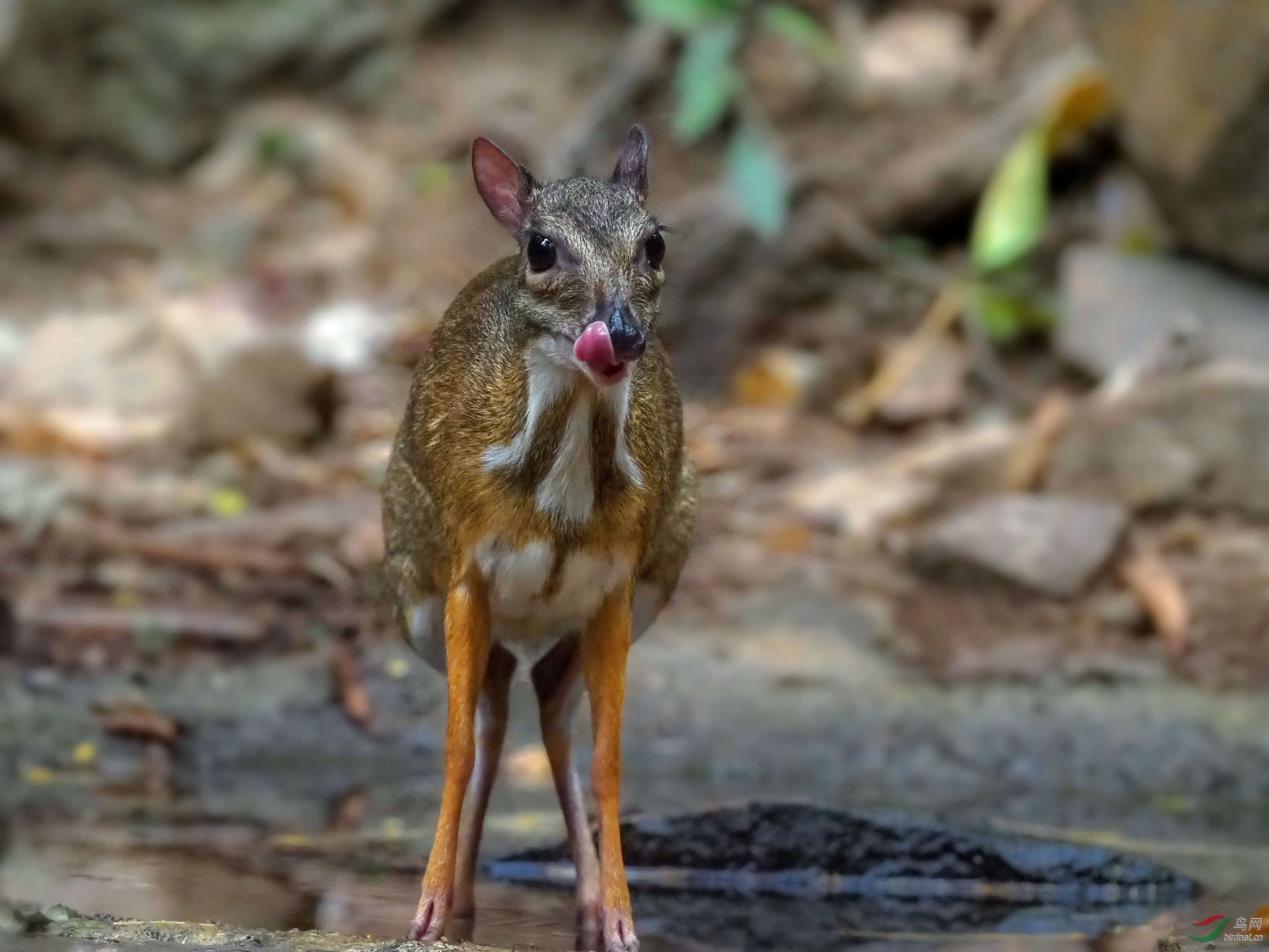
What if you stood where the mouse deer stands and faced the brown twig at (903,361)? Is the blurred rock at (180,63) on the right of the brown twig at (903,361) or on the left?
left

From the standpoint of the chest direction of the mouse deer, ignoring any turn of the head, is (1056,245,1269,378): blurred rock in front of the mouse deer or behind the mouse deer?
behind

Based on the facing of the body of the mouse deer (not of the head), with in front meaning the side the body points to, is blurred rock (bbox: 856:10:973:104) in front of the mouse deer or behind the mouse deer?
behind

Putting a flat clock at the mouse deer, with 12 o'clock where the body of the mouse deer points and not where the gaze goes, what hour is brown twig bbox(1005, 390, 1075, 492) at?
The brown twig is roughly at 7 o'clock from the mouse deer.

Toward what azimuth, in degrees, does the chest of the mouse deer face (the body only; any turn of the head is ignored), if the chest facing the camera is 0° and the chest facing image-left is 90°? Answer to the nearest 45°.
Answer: approximately 0°

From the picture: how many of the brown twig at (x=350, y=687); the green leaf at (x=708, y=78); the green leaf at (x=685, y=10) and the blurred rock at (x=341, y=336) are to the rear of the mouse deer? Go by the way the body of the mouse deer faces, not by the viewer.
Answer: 4

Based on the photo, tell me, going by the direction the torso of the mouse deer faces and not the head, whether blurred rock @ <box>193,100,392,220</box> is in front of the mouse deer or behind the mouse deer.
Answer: behind

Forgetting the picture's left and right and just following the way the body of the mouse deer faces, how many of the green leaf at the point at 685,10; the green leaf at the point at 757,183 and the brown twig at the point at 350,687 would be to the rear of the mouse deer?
3

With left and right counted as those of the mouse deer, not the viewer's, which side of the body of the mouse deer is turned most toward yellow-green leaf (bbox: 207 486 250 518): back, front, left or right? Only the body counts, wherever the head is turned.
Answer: back

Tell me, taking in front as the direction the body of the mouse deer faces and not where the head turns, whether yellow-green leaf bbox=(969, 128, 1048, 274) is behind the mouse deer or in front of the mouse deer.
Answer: behind
